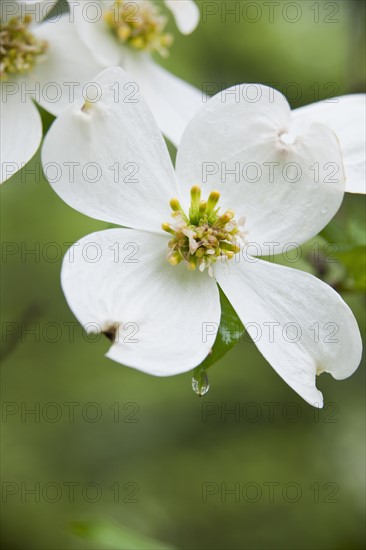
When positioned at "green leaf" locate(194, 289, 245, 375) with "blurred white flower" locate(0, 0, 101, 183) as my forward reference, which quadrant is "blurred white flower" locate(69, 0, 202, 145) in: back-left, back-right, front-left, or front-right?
front-right

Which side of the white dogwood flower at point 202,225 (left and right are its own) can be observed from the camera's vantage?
front

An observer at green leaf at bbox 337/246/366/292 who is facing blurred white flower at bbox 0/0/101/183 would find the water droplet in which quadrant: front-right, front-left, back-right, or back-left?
front-left
